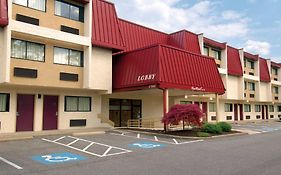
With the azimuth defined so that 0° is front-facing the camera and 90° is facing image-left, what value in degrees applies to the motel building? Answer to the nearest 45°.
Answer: approximately 315°

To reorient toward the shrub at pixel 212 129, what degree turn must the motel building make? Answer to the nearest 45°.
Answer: approximately 45° to its left
